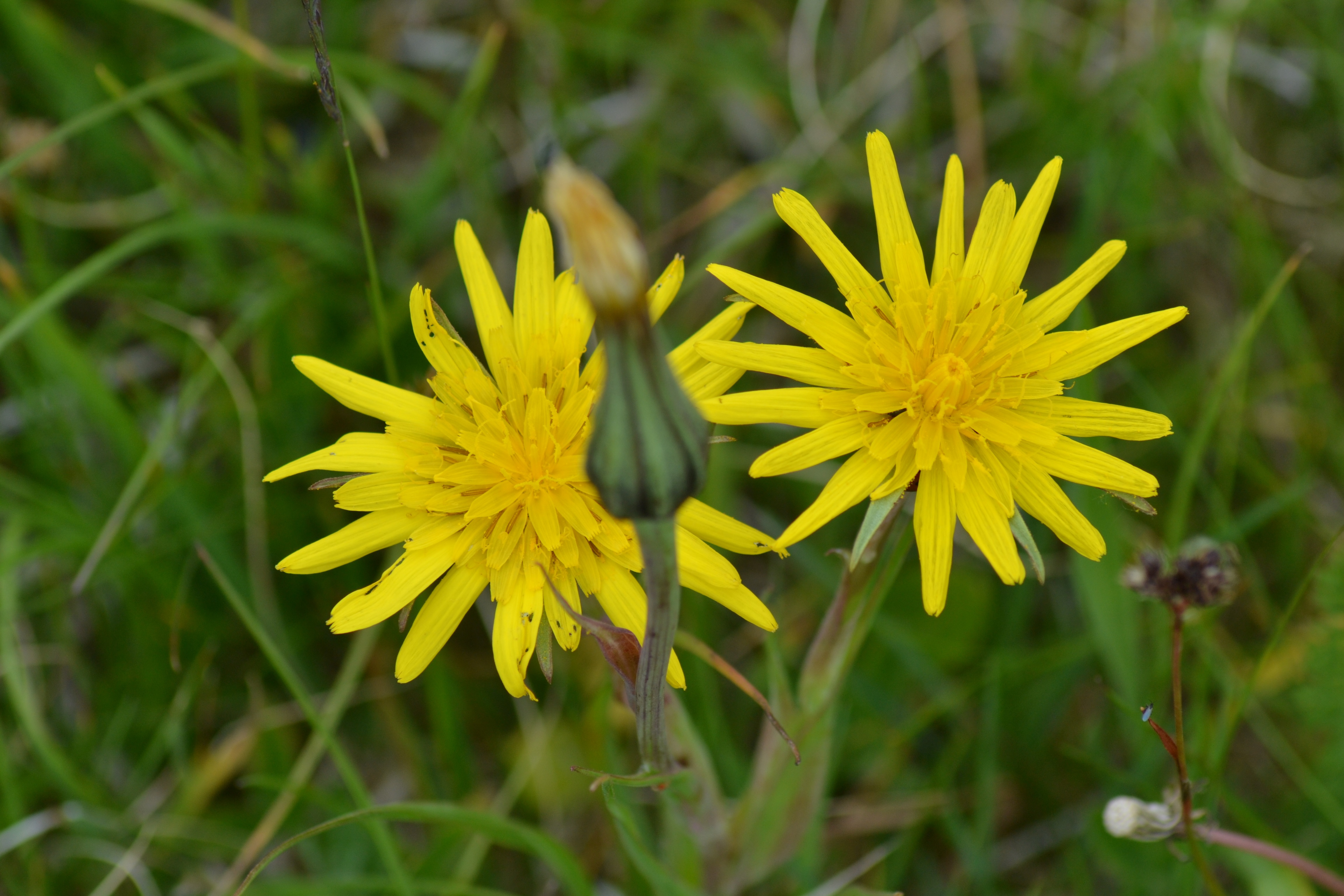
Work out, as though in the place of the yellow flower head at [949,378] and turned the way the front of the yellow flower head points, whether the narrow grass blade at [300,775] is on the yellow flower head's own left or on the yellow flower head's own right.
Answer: on the yellow flower head's own right

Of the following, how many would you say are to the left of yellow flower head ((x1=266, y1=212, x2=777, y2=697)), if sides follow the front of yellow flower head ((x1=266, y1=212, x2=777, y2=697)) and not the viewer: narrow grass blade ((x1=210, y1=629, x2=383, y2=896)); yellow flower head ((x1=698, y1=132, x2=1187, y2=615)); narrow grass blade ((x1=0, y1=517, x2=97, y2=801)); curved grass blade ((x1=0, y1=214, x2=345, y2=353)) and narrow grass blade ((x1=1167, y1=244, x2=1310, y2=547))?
2

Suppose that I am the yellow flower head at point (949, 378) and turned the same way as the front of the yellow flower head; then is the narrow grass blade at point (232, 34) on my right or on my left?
on my right

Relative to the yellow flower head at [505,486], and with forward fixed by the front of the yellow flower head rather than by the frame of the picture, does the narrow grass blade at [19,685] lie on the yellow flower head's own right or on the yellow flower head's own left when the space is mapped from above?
on the yellow flower head's own right

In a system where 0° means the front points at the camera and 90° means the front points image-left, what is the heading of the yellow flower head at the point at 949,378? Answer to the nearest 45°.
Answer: approximately 0°

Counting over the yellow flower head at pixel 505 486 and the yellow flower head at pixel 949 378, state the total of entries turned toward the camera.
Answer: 2

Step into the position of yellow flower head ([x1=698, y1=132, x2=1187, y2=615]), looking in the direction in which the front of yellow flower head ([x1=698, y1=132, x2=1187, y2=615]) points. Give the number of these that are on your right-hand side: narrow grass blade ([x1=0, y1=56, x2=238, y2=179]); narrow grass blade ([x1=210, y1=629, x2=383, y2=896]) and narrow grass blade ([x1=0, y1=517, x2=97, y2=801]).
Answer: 3

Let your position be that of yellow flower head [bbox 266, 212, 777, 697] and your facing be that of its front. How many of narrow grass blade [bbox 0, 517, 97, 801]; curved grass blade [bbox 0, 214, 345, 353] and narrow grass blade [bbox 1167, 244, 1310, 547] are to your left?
1

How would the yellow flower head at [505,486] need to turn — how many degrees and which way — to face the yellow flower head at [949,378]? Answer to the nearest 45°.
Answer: approximately 90° to its left
